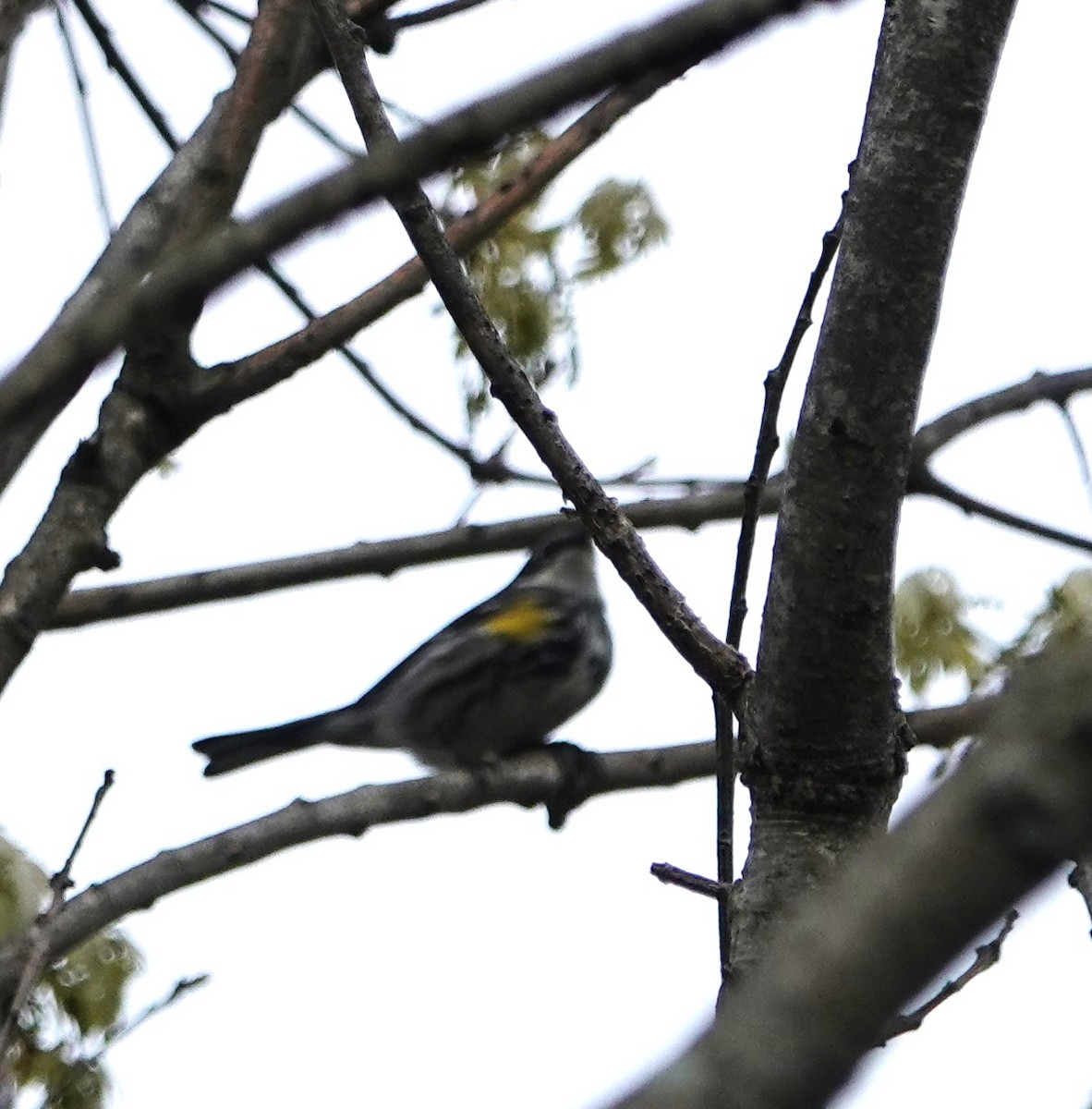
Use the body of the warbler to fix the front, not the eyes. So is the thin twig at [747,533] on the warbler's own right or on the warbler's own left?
on the warbler's own right

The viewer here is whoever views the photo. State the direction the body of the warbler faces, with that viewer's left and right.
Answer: facing to the right of the viewer

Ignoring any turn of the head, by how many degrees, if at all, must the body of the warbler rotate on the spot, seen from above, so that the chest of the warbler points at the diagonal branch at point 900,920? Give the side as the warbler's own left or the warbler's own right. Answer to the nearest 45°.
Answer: approximately 90° to the warbler's own right
